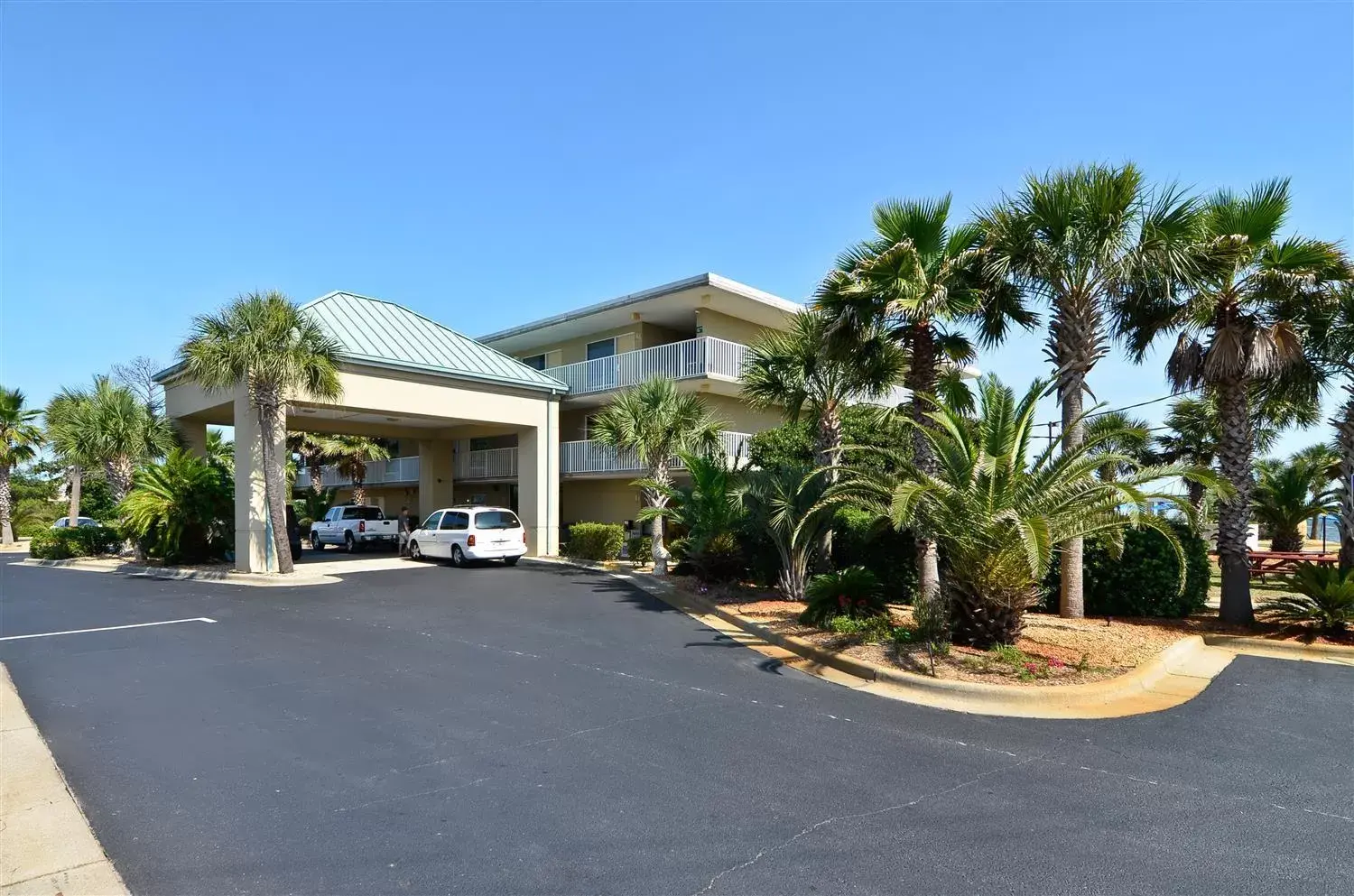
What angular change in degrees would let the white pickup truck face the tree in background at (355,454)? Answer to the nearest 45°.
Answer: approximately 45° to its right

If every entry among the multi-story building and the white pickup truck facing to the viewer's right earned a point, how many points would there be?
0

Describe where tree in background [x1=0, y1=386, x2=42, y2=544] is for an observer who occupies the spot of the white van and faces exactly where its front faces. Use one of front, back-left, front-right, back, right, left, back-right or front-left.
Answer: front

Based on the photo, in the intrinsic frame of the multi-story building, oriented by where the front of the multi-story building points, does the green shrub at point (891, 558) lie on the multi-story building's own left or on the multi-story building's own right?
on the multi-story building's own left

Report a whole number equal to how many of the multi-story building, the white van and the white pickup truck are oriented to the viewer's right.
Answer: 0

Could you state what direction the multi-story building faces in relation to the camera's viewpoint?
facing the viewer and to the left of the viewer

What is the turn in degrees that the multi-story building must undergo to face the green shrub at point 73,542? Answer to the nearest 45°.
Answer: approximately 45° to its right

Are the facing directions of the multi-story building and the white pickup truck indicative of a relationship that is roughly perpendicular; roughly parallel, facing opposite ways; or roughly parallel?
roughly perpendicular

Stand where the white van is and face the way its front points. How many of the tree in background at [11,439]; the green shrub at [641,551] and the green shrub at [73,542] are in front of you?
2

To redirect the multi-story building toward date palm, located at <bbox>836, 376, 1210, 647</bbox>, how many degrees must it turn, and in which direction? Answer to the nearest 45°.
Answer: approximately 45° to its left

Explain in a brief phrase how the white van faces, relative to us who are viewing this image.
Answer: facing away from the viewer and to the left of the viewer
